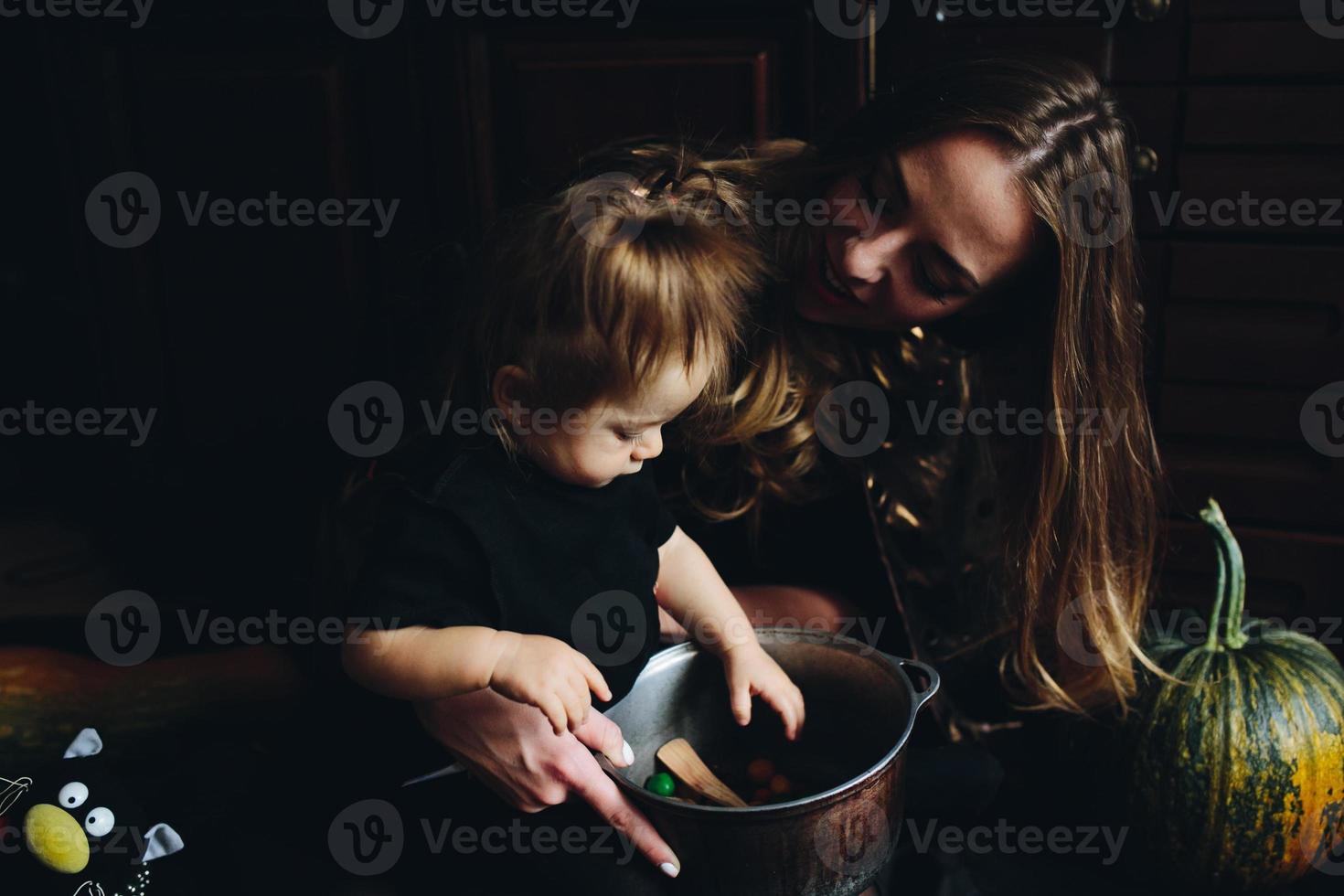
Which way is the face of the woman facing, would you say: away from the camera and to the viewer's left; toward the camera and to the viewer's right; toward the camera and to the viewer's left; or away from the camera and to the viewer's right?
toward the camera and to the viewer's left

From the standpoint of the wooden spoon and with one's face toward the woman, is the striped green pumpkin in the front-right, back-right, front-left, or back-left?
front-right

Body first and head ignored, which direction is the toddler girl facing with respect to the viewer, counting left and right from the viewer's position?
facing the viewer and to the right of the viewer

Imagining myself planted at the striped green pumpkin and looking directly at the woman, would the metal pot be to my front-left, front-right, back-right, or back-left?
front-left

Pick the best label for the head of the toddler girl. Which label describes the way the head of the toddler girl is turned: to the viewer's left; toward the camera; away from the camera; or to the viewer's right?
to the viewer's right

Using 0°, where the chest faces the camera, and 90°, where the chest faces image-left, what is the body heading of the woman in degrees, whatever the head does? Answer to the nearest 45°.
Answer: approximately 45°
